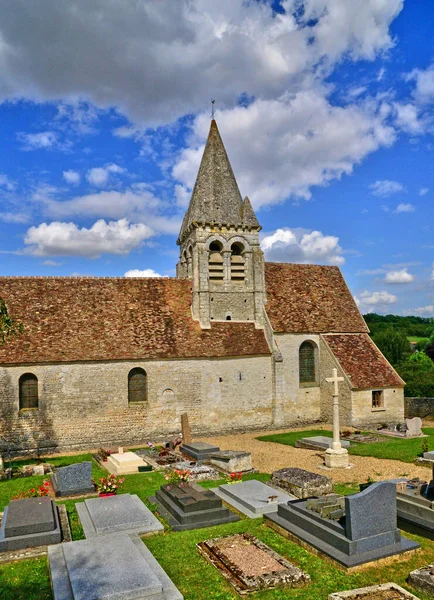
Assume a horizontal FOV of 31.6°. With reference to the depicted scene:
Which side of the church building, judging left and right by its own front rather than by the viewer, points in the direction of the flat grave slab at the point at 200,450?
left

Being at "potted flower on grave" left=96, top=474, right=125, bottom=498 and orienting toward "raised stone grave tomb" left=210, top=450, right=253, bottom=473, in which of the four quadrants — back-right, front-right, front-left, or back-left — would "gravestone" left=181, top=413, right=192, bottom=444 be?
front-left

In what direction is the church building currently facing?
to the viewer's left

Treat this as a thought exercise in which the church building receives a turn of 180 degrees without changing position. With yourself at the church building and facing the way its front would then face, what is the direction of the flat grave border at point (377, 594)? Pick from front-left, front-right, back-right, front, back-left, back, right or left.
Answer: right

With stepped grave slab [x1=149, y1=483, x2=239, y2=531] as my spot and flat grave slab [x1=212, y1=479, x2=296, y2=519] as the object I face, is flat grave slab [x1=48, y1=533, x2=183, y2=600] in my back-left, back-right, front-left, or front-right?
back-right

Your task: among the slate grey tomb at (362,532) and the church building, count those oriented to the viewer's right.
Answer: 0

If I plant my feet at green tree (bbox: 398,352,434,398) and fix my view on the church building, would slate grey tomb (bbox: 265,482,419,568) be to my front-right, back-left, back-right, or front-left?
front-left

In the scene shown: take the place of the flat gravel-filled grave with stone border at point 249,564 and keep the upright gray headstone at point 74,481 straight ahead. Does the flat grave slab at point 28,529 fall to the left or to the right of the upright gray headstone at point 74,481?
left
